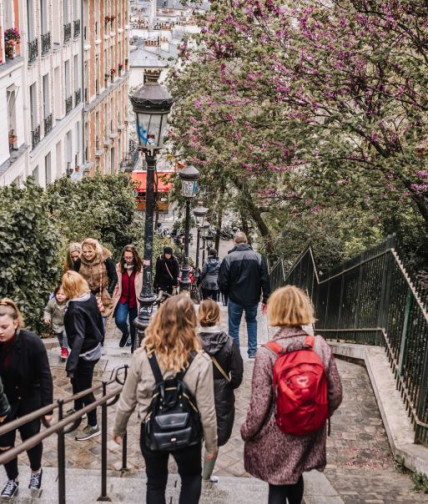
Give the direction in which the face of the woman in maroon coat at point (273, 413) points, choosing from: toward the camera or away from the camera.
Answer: away from the camera

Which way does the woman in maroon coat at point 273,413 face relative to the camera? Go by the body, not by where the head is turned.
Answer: away from the camera

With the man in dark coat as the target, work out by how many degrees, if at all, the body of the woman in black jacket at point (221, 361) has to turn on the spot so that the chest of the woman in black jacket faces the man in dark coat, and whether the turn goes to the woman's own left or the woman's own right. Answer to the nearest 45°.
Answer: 0° — they already face them

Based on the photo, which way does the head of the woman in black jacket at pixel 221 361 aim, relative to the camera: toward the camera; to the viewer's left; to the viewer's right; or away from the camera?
away from the camera

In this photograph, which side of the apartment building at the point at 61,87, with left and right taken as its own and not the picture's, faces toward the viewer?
right

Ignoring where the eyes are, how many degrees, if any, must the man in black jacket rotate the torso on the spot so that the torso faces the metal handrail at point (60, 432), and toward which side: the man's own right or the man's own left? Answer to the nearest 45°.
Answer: approximately 180°

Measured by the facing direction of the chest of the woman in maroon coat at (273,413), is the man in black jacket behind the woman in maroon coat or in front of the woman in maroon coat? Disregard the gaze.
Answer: in front

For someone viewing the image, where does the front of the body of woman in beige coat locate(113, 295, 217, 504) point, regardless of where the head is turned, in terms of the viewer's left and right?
facing away from the viewer

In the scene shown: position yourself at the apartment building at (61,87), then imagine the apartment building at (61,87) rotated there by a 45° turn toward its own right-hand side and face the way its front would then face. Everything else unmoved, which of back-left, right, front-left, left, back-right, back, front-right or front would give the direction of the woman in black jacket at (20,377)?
front-right

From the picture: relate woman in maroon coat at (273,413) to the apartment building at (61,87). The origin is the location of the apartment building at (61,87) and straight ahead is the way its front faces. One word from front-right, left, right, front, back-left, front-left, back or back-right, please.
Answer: right

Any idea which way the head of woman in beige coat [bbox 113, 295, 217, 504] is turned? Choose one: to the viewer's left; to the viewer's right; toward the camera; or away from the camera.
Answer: away from the camera

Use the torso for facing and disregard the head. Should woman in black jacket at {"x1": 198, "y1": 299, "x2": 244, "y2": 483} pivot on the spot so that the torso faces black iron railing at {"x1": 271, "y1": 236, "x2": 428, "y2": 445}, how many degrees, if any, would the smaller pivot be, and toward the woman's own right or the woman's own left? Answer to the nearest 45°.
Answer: approximately 45° to the woman's own right
